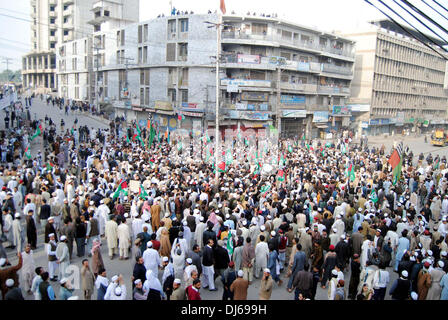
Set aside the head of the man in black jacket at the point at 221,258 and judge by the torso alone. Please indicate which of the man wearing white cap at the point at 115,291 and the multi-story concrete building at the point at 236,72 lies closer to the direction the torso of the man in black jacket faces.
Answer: the multi-story concrete building

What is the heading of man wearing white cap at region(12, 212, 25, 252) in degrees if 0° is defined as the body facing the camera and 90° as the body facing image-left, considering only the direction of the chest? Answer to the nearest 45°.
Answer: approximately 180°

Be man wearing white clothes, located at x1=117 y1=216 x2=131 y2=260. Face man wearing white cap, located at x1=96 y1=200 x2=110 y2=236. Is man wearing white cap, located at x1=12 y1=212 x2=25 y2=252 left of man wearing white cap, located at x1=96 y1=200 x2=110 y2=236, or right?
left

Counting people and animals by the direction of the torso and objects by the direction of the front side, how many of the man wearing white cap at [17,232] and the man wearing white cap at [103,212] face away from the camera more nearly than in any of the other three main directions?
2

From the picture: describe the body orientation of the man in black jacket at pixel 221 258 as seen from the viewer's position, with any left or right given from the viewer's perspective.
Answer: facing away from the viewer and to the right of the viewer

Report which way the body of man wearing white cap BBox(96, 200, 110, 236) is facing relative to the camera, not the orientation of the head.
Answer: away from the camera
